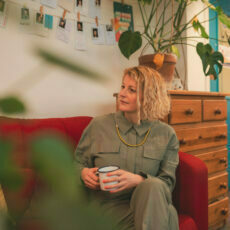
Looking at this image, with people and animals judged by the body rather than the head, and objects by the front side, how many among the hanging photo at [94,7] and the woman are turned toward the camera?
2

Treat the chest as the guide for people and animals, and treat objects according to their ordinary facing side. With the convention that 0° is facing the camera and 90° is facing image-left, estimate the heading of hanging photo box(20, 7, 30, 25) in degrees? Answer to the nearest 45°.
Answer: approximately 0°
